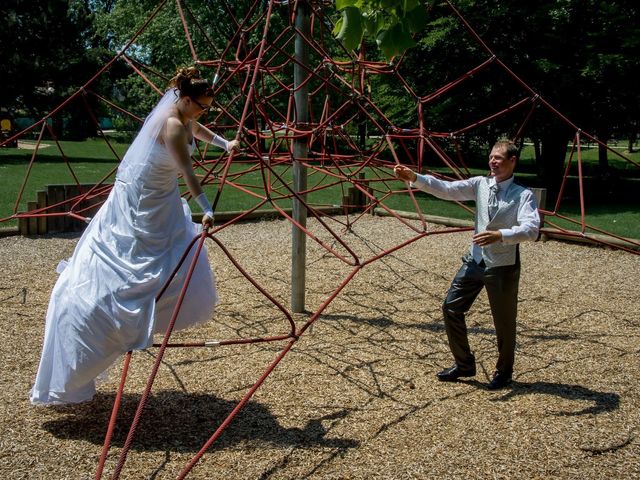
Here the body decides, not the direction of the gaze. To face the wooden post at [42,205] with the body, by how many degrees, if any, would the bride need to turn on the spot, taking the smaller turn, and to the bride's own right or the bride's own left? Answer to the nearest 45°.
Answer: approximately 90° to the bride's own left

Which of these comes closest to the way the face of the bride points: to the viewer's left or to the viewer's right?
to the viewer's right

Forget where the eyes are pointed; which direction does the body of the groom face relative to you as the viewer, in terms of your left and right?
facing the viewer and to the left of the viewer

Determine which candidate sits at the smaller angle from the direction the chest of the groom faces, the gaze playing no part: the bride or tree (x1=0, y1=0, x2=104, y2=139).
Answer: the bride

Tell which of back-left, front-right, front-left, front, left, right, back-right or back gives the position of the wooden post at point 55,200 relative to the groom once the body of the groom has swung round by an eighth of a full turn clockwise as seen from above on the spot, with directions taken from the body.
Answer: front-right

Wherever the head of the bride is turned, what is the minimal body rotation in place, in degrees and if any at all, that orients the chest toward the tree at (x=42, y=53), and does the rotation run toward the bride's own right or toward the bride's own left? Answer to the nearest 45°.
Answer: approximately 90° to the bride's own left

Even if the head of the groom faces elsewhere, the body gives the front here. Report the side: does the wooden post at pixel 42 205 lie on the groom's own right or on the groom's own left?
on the groom's own right

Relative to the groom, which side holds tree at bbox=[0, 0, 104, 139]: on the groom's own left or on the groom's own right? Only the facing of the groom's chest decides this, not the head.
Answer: on the groom's own right

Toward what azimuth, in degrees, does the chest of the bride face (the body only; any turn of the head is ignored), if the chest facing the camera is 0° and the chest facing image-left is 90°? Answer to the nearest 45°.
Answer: approximately 270°

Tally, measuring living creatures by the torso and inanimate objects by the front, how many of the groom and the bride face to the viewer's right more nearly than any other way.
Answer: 1

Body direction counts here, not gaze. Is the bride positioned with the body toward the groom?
yes

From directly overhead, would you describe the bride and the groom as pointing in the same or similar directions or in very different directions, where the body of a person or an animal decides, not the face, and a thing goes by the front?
very different directions

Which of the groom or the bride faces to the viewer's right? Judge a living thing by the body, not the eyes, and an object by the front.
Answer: the bride
